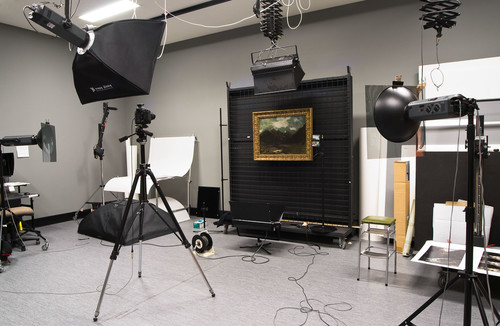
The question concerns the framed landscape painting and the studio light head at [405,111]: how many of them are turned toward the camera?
1

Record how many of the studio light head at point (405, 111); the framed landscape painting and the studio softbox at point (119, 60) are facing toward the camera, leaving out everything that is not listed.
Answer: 1

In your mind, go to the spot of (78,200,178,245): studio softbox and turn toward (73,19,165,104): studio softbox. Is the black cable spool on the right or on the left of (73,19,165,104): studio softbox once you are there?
left

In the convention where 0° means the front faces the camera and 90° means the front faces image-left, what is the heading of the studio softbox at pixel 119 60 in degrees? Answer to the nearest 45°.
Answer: approximately 225°

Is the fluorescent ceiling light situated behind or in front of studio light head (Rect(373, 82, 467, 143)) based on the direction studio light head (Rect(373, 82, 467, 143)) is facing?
in front

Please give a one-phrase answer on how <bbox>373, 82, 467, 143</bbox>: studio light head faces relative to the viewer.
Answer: facing away from the viewer and to the left of the viewer

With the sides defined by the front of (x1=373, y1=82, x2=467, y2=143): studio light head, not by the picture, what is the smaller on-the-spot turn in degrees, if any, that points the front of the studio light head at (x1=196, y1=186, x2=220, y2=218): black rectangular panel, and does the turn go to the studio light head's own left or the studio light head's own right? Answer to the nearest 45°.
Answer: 0° — it already faces it

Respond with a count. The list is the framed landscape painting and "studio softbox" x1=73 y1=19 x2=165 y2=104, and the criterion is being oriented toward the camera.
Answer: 1

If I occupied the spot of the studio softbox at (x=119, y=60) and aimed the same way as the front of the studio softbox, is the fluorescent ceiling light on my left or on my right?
on my left

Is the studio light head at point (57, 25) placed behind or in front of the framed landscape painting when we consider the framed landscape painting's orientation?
in front

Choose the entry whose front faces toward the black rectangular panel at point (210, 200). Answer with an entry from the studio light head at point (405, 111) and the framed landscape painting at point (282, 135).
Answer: the studio light head

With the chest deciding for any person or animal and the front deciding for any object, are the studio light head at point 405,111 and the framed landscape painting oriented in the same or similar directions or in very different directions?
very different directions

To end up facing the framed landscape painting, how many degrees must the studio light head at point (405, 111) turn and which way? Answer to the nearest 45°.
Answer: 0° — it already faces it
